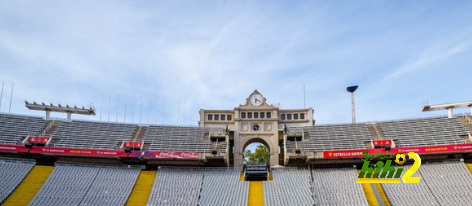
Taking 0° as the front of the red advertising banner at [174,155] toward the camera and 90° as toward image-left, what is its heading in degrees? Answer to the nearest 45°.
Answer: approximately 0°

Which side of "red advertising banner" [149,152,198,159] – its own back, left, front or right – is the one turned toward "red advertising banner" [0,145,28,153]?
right
